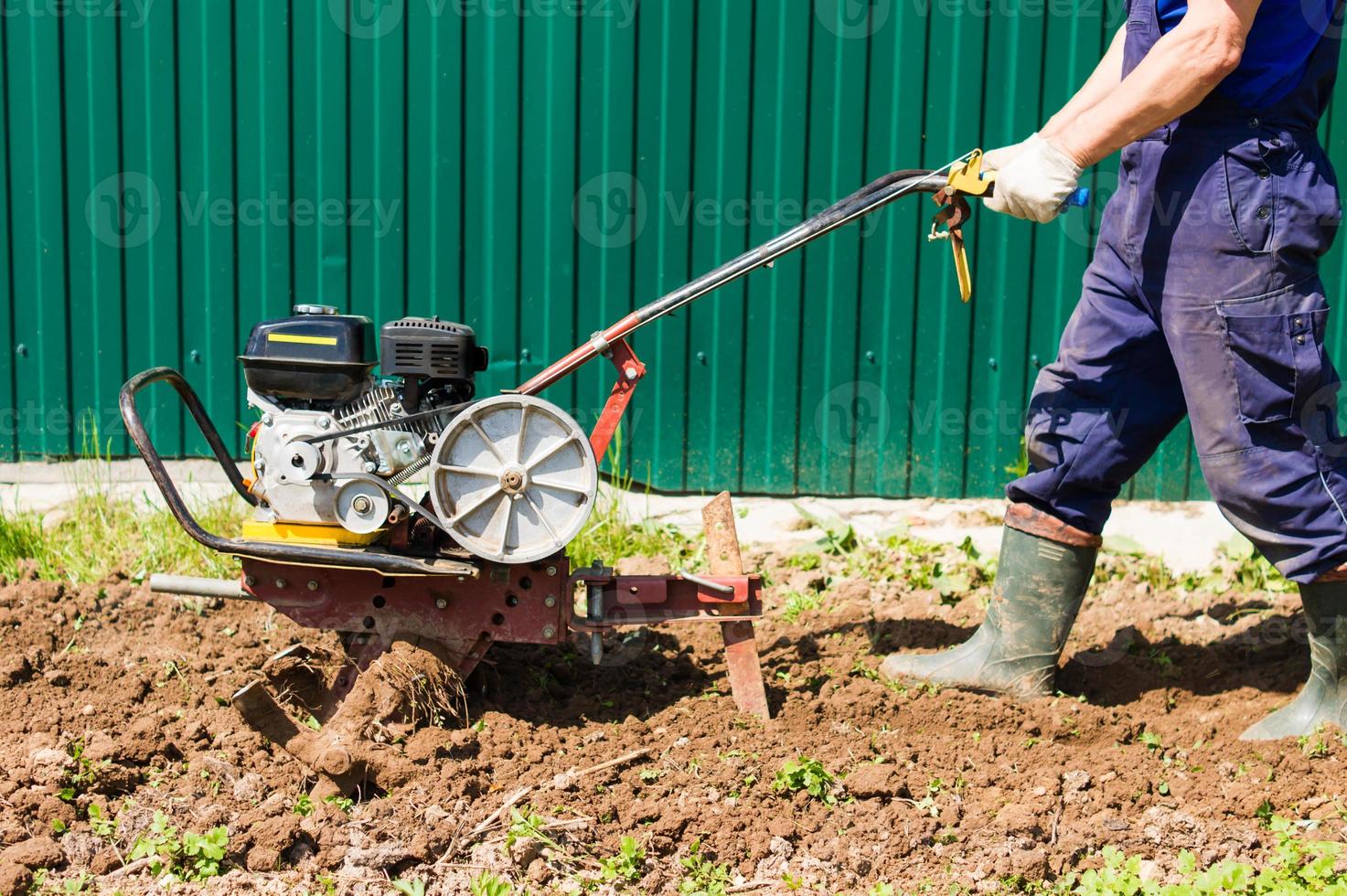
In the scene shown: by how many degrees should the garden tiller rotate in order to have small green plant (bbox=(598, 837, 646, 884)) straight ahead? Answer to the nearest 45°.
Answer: approximately 135° to its left

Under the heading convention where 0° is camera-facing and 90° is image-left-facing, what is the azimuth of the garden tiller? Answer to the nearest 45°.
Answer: approximately 90°

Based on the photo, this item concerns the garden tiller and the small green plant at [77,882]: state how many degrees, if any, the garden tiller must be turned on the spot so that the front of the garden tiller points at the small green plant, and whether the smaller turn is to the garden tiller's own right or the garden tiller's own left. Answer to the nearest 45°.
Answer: approximately 45° to the garden tiller's own left

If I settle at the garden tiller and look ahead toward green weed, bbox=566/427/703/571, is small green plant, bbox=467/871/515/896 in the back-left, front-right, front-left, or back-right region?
back-right

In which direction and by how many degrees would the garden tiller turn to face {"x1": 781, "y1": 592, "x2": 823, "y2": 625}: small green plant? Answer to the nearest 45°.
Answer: approximately 135° to its right

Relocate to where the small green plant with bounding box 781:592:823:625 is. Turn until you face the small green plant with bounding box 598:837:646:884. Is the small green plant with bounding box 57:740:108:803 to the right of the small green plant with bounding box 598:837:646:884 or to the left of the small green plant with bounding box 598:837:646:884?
right

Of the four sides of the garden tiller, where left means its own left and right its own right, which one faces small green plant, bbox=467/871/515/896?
left

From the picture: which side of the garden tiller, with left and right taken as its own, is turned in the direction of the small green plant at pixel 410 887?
left

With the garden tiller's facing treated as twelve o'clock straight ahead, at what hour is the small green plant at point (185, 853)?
The small green plant is roughly at 10 o'clock from the garden tiller.
